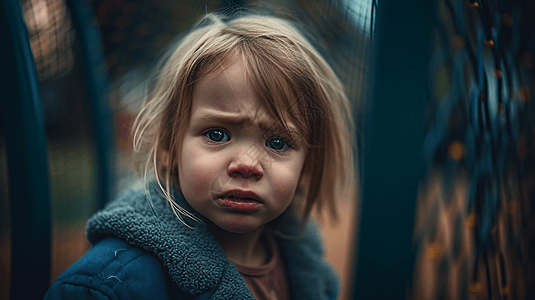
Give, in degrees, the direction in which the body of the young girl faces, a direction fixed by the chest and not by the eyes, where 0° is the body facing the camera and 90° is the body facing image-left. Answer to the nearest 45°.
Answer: approximately 315°
